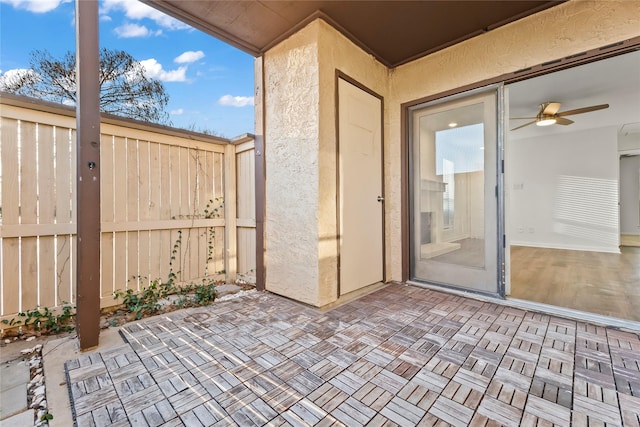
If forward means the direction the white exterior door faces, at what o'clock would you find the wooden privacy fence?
The wooden privacy fence is roughly at 4 o'clock from the white exterior door.

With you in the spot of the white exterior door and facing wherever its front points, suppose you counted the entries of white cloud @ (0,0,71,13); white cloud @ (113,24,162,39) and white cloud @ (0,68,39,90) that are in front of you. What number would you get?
0

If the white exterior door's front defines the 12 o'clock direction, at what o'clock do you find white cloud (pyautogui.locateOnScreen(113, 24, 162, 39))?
The white cloud is roughly at 5 o'clock from the white exterior door.

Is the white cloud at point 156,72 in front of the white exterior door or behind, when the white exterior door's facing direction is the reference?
behind

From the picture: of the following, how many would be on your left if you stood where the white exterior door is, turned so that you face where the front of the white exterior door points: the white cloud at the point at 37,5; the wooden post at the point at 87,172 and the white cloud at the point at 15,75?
0

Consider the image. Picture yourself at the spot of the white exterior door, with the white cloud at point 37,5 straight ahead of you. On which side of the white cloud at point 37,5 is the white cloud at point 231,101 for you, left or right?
right

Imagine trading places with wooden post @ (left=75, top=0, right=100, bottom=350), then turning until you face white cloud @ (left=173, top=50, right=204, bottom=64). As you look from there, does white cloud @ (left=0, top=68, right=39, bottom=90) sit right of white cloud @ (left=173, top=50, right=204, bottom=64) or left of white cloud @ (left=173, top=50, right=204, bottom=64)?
left

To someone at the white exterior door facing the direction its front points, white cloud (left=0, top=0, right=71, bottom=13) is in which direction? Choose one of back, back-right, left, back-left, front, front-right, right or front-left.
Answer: back-right

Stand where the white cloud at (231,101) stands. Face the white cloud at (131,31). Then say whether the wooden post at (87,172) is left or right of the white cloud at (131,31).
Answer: left

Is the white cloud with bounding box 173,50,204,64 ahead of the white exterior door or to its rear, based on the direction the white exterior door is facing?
to the rear

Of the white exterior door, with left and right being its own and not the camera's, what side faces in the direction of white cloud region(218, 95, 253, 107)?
back

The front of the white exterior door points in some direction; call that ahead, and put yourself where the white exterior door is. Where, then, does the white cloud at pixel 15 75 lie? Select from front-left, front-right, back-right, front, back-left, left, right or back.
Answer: back-right

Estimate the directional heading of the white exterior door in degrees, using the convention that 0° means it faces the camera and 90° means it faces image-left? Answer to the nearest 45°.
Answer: approximately 315°
